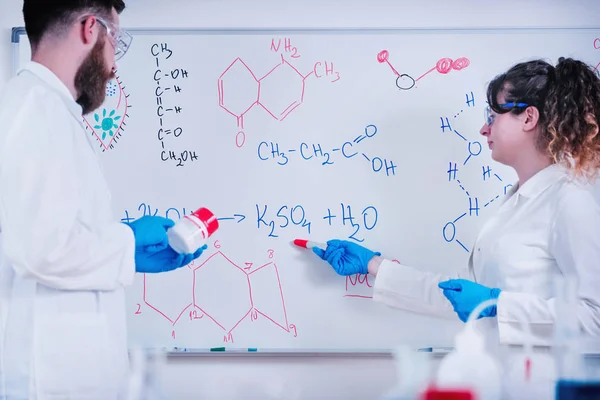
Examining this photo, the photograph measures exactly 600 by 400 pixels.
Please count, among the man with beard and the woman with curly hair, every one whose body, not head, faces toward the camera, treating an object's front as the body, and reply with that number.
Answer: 0

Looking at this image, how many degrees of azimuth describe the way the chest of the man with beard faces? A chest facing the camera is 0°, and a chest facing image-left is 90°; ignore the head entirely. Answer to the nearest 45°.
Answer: approximately 270°

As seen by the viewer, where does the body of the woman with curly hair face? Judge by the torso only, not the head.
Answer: to the viewer's left

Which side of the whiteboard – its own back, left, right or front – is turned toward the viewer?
front

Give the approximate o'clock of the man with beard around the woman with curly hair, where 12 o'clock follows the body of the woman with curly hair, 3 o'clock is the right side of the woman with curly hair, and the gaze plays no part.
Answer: The man with beard is roughly at 11 o'clock from the woman with curly hair.

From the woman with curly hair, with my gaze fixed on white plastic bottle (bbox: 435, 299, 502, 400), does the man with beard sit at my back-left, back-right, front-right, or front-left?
front-right

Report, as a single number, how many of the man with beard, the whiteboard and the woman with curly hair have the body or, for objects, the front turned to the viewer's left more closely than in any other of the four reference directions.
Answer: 1

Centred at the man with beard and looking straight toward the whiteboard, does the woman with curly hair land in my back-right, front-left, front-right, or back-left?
front-right

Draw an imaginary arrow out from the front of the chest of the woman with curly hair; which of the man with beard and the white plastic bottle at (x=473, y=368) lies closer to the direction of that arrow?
the man with beard

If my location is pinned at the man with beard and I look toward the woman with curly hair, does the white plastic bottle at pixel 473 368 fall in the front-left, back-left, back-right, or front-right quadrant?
front-right

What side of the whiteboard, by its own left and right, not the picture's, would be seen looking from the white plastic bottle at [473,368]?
front

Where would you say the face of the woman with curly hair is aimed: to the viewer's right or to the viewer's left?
to the viewer's left

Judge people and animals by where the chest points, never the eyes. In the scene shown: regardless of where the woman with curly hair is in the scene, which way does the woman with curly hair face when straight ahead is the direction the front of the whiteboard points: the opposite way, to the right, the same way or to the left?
to the right

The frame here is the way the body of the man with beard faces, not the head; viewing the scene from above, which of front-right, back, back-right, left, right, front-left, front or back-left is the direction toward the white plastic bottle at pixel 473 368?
front-right
